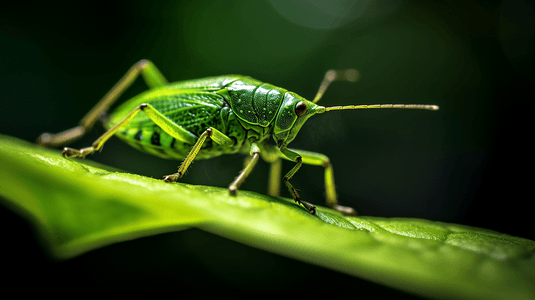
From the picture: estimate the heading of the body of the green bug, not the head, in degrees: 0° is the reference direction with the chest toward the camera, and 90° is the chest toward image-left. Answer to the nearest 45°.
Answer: approximately 270°
